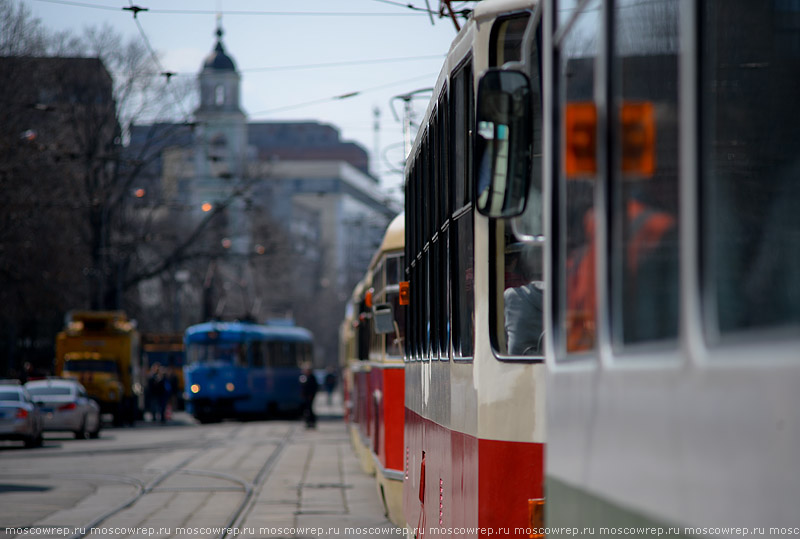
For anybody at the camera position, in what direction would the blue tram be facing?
facing the viewer and to the left of the viewer

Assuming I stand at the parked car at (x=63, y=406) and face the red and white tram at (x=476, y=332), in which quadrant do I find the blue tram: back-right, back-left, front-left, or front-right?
back-left

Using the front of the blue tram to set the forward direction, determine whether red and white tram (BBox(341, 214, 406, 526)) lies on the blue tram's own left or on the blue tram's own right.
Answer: on the blue tram's own left

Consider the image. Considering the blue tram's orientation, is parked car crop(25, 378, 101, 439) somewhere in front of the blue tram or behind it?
in front

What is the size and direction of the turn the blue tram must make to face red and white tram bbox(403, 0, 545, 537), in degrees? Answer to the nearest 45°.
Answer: approximately 45° to its left
